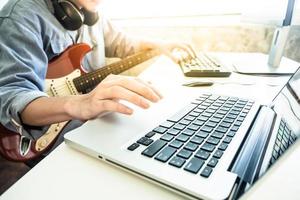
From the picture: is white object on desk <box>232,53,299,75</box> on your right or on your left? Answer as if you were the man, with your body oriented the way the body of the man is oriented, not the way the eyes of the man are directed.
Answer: on your left

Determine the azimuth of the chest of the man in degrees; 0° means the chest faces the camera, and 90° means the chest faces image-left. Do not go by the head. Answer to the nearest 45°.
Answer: approximately 315°
